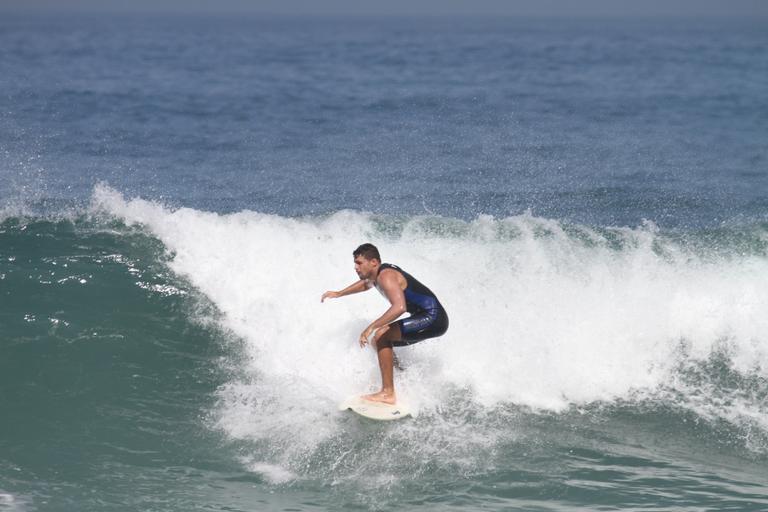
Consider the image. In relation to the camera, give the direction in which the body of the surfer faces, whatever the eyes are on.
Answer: to the viewer's left

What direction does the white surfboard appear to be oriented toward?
to the viewer's left
